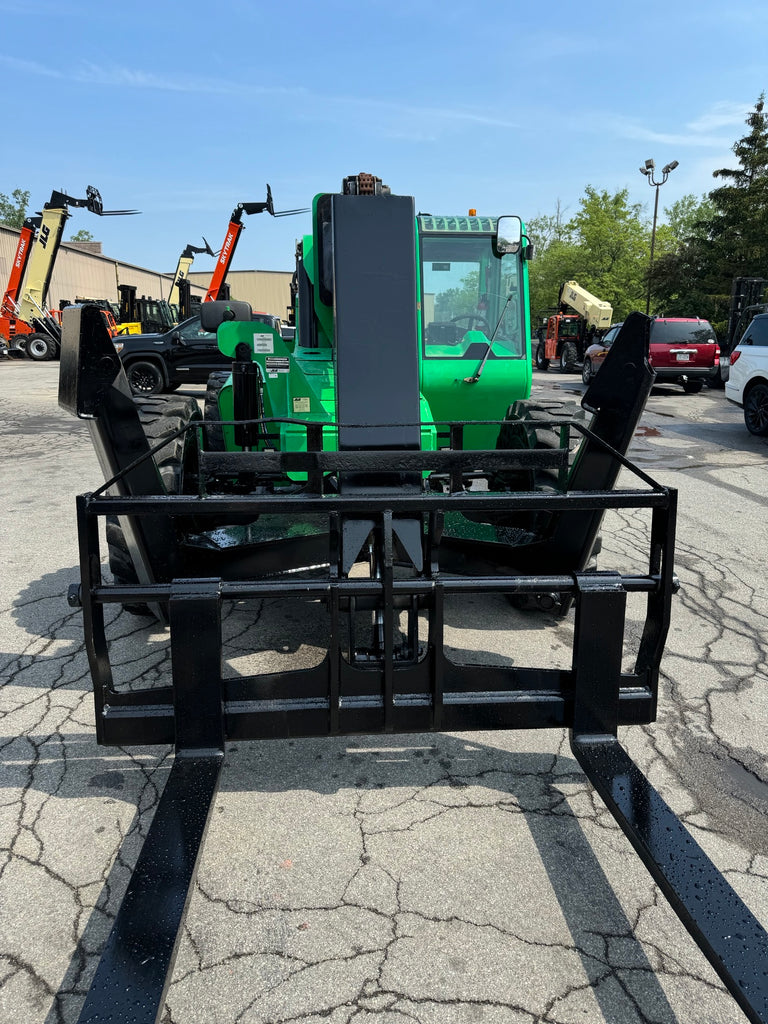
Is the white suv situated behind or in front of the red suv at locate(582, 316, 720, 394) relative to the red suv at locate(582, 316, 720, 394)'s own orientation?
behind

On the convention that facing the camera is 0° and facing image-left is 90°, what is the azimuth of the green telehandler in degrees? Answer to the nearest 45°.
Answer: approximately 0°

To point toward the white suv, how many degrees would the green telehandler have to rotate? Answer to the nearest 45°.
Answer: approximately 135° to its left

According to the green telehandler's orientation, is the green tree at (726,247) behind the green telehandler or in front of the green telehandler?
behind

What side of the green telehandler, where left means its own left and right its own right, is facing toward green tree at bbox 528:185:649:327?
back

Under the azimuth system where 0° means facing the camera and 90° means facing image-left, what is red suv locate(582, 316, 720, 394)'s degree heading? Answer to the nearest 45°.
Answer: approximately 135°

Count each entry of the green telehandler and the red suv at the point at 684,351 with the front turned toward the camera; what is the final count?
1

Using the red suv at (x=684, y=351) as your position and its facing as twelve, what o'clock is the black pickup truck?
The black pickup truck is roughly at 10 o'clock from the red suv.
